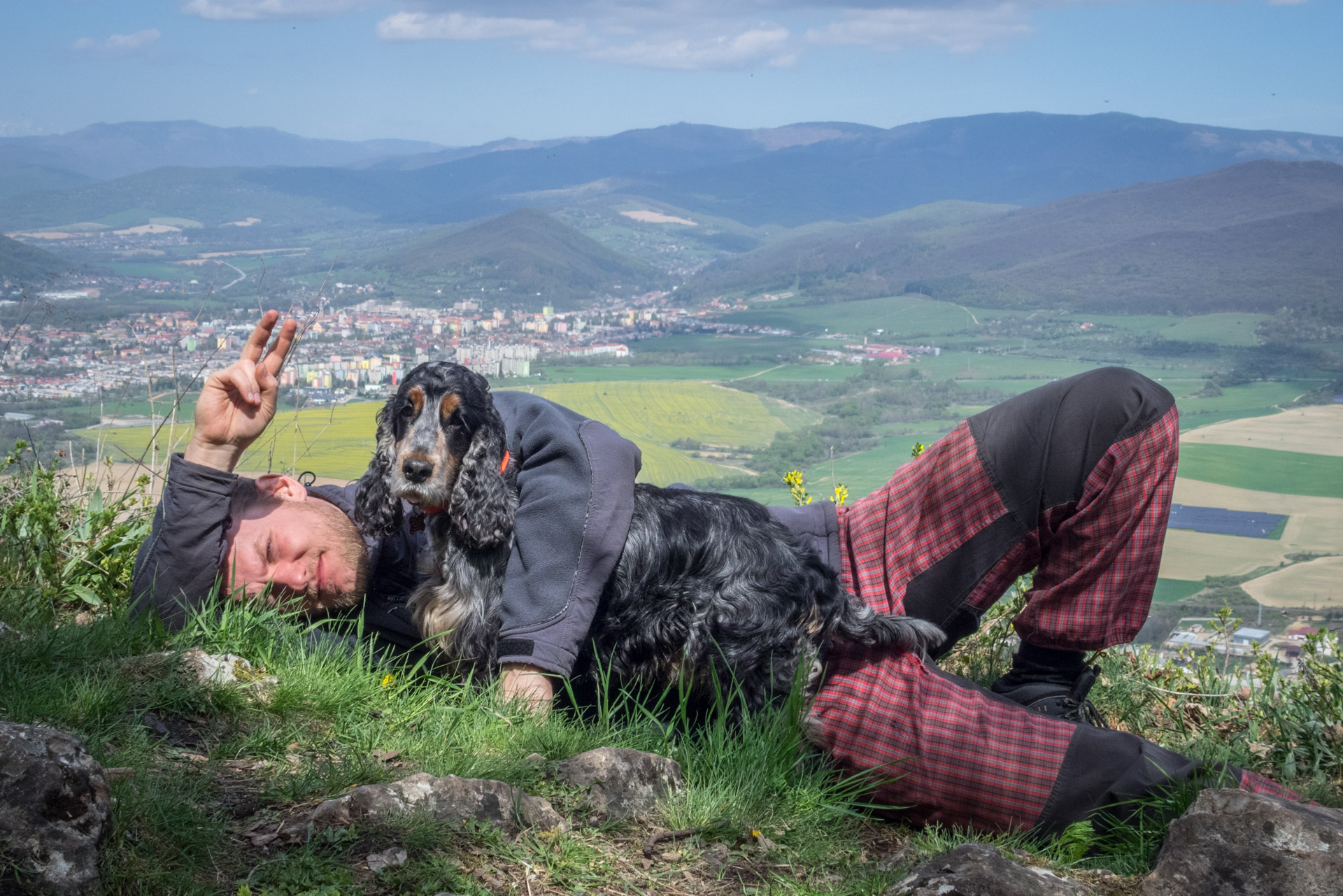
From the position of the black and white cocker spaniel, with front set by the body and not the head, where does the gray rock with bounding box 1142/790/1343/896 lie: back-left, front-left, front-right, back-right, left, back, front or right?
back-left

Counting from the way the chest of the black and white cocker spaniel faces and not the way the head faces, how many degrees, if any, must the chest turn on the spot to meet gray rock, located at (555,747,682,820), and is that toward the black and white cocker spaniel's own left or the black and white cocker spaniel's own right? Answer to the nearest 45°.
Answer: approximately 90° to the black and white cocker spaniel's own left

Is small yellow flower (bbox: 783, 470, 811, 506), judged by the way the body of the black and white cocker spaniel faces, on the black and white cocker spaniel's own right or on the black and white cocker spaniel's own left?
on the black and white cocker spaniel's own right

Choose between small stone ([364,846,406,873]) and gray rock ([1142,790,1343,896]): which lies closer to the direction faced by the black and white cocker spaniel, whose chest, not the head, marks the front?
the small stone

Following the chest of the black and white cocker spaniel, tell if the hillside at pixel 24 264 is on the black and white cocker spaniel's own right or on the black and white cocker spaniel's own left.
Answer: on the black and white cocker spaniel's own right

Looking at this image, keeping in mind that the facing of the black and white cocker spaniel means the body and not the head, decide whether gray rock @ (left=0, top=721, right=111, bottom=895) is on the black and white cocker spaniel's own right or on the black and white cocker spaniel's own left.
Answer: on the black and white cocker spaniel's own left

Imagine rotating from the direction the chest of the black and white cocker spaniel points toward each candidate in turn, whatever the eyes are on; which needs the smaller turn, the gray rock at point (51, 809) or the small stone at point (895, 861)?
the gray rock

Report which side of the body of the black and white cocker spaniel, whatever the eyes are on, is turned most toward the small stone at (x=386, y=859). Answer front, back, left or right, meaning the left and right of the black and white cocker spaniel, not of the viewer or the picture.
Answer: left

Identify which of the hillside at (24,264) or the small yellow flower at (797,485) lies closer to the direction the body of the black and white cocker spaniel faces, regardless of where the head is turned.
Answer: the hillside

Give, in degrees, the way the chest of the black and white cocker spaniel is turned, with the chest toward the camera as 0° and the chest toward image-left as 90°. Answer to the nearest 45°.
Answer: approximately 90°

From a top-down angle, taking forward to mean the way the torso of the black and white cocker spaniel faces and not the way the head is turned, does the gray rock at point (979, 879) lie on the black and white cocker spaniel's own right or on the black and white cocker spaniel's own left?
on the black and white cocker spaniel's own left

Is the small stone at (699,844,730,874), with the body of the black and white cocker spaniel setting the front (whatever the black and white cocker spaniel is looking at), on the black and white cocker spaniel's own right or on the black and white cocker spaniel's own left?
on the black and white cocker spaniel's own left
